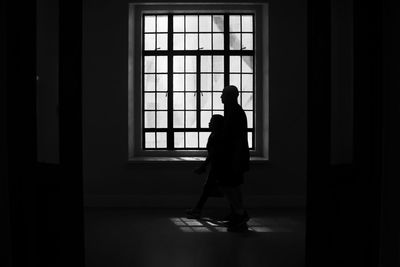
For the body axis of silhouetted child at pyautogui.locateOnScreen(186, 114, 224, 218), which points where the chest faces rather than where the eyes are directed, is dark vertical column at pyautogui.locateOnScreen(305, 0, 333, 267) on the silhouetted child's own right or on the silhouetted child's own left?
on the silhouetted child's own left

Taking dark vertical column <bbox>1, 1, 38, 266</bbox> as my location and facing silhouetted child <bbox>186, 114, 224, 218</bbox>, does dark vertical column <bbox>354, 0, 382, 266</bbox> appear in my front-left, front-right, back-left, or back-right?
front-right

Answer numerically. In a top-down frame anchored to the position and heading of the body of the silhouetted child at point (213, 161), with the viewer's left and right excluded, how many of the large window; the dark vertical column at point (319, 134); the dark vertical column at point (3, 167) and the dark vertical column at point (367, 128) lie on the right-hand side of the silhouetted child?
1

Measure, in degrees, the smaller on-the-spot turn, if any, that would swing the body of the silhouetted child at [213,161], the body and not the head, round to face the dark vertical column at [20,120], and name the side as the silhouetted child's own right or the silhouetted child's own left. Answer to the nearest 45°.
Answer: approximately 90° to the silhouetted child's own left

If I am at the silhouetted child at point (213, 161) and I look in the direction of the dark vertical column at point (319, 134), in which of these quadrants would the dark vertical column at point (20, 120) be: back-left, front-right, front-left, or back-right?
front-right

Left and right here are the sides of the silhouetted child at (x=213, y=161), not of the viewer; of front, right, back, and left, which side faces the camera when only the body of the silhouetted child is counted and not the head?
left

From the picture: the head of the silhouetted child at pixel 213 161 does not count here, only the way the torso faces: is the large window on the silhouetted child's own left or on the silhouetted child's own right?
on the silhouetted child's own right

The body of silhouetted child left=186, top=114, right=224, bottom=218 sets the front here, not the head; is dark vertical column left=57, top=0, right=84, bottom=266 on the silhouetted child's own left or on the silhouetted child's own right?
on the silhouetted child's own left

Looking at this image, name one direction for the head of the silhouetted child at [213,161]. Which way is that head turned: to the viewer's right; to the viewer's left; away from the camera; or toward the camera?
to the viewer's left
